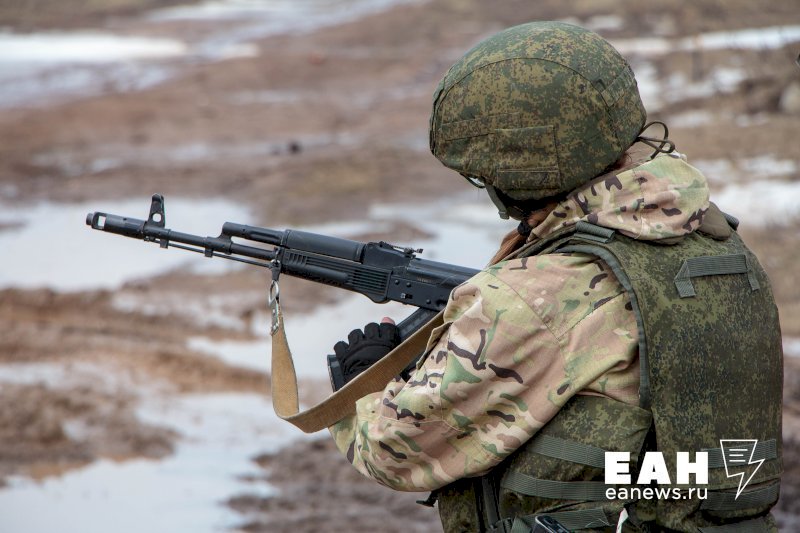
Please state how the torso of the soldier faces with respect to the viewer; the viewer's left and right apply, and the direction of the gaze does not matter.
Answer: facing away from the viewer and to the left of the viewer

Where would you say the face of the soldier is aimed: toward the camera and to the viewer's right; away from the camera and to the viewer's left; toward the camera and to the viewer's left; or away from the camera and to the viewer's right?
away from the camera and to the viewer's left
